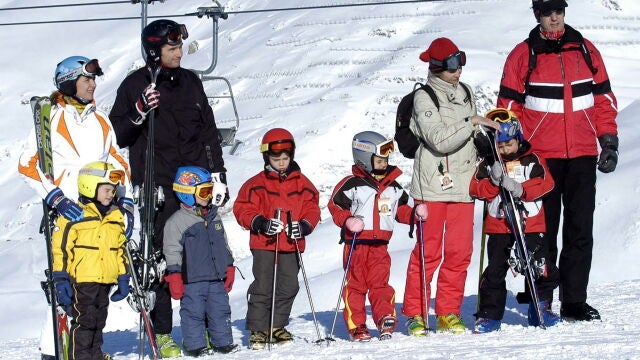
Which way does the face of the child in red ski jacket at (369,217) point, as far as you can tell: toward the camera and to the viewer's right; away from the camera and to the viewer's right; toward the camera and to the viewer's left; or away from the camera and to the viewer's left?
toward the camera and to the viewer's right

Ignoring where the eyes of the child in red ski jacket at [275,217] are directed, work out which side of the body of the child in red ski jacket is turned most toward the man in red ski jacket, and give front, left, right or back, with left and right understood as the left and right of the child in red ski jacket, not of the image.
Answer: left

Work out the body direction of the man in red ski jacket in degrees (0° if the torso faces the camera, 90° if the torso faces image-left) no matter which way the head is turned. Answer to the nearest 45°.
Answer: approximately 0°

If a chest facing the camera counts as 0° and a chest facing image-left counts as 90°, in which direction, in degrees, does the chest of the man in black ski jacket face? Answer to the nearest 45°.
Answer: approximately 315°

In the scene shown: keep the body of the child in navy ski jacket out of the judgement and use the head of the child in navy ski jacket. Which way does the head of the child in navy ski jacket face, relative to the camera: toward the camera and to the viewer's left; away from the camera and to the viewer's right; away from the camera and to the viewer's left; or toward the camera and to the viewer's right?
toward the camera and to the viewer's right

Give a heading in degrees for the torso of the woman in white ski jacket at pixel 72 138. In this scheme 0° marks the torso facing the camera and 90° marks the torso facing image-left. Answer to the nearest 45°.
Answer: approximately 315°

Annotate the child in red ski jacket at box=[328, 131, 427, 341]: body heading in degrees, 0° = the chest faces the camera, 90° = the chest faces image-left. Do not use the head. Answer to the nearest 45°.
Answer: approximately 315°
